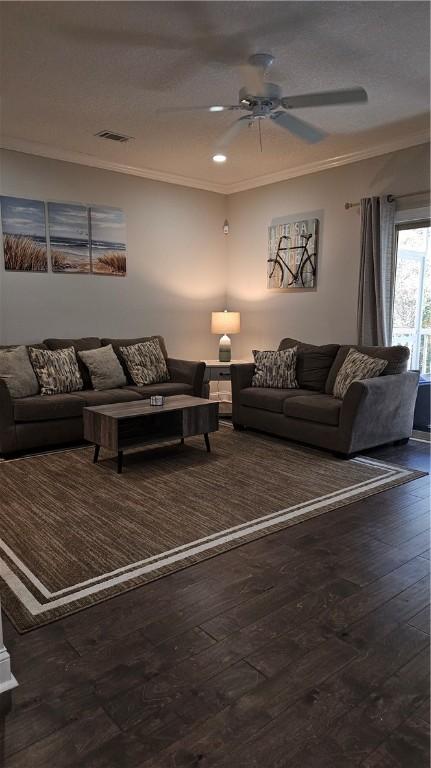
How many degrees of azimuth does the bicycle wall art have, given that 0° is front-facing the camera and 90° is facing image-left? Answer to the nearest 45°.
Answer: approximately 45°

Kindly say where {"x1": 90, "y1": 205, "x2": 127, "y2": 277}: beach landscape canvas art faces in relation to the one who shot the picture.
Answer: facing the viewer and to the right of the viewer

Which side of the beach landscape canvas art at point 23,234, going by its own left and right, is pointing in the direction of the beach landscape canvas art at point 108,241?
left

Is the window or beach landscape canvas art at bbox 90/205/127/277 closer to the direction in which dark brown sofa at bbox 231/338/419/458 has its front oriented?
the beach landscape canvas art

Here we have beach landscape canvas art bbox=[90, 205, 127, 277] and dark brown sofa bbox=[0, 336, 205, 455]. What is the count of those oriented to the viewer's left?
0

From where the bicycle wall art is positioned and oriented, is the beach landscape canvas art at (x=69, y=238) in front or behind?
in front

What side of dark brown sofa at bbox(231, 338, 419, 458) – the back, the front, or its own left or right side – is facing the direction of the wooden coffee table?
front

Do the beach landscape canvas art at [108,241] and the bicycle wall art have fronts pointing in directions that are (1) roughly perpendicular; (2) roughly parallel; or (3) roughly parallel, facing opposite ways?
roughly perpendicular

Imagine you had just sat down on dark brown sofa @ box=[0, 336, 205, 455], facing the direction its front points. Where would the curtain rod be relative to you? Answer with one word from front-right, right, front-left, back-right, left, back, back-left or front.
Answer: front-left

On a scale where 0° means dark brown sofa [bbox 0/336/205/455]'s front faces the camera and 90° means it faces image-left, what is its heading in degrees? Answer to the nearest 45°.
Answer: approximately 315°

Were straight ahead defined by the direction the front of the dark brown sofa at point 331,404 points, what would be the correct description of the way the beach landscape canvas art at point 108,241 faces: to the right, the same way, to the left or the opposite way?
to the left

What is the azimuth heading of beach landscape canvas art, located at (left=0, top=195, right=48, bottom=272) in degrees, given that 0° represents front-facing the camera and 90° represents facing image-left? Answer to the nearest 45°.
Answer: approximately 315°

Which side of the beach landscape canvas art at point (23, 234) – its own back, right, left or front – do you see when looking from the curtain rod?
front
